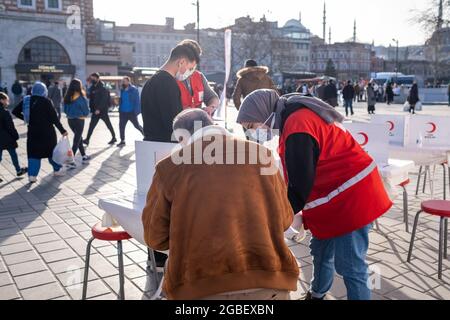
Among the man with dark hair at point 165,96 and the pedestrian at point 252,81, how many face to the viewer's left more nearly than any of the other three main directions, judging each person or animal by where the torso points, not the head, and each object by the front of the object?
0

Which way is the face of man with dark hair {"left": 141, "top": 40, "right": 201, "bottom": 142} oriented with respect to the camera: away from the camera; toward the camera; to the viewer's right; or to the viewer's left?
to the viewer's right

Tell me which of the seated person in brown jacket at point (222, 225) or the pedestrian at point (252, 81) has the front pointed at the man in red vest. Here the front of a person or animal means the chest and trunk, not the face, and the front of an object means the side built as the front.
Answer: the seated person in brown jacket at point (222, 225)

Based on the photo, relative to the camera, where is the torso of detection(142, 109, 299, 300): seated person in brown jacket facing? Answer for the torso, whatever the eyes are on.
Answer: away from the camera

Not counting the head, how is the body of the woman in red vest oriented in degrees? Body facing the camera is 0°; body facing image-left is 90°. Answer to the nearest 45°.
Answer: approximately 90°

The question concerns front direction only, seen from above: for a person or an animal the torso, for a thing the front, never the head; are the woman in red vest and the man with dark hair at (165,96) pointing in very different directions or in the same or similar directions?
very different directions

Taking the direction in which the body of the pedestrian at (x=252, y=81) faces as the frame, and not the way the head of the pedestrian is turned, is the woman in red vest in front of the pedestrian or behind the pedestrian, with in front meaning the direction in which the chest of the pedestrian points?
behind

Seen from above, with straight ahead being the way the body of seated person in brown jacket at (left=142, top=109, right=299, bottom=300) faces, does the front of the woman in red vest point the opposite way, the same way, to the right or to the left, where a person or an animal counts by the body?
to the left

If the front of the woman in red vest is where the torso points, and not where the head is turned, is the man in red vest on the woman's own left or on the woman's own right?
on the woman's own right

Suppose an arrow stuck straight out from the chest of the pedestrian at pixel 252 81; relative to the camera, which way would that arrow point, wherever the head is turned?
away from the camera

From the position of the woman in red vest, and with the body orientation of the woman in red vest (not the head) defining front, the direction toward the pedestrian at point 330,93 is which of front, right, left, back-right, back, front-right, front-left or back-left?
right

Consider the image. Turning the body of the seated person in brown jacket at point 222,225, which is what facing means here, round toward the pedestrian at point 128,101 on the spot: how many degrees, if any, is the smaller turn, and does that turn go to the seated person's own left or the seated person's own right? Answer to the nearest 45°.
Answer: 0° — they already face them

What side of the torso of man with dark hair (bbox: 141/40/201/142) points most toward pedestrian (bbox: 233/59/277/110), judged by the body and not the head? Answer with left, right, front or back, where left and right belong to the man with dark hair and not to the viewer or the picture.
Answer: left
